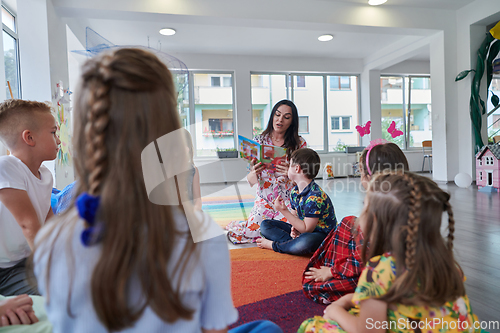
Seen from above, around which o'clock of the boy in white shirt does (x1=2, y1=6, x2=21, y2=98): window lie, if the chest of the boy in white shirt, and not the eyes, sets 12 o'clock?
The window is roughly at 9 o'clock from the boy in white shirt.

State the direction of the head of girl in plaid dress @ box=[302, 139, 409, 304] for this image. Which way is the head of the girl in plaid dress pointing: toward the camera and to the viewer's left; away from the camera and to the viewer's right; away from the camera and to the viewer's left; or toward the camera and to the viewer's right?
away from the camera and to the viewer's left

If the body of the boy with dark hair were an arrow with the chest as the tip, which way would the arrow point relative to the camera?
to the viewer's left

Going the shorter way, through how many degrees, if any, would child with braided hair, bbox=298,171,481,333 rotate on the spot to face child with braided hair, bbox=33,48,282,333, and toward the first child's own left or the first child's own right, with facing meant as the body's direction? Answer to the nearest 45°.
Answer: approximately 90° to the first child's own left

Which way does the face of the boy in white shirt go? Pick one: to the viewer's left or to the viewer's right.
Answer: to the viewer's right

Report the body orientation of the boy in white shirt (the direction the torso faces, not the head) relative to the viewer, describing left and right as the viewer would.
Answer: facing to the right of the viewer

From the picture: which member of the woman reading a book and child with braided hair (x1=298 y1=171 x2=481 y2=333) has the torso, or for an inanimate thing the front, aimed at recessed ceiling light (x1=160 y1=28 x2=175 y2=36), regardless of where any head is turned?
the child with braided hair

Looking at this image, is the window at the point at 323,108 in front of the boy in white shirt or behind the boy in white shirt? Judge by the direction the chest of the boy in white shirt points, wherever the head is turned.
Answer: in front

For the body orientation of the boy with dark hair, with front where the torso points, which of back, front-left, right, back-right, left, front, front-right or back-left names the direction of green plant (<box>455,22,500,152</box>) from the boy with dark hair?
back-right

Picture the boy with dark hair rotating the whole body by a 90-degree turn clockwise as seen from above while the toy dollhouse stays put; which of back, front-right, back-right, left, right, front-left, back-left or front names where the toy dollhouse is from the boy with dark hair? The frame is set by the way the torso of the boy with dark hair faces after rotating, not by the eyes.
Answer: front-right

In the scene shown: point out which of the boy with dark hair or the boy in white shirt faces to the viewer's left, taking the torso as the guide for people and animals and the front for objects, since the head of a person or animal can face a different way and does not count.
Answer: the boy with dark hair

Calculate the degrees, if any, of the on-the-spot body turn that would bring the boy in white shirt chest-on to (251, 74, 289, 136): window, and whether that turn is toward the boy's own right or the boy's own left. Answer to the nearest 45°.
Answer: approximately 45° to the boy's own left

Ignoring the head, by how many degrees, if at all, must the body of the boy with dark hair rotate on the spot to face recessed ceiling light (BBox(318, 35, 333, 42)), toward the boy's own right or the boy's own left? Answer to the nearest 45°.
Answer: approximately 90° to the boy's own right

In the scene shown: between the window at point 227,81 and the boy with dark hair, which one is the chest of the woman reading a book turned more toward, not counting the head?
the boy with dark hair
